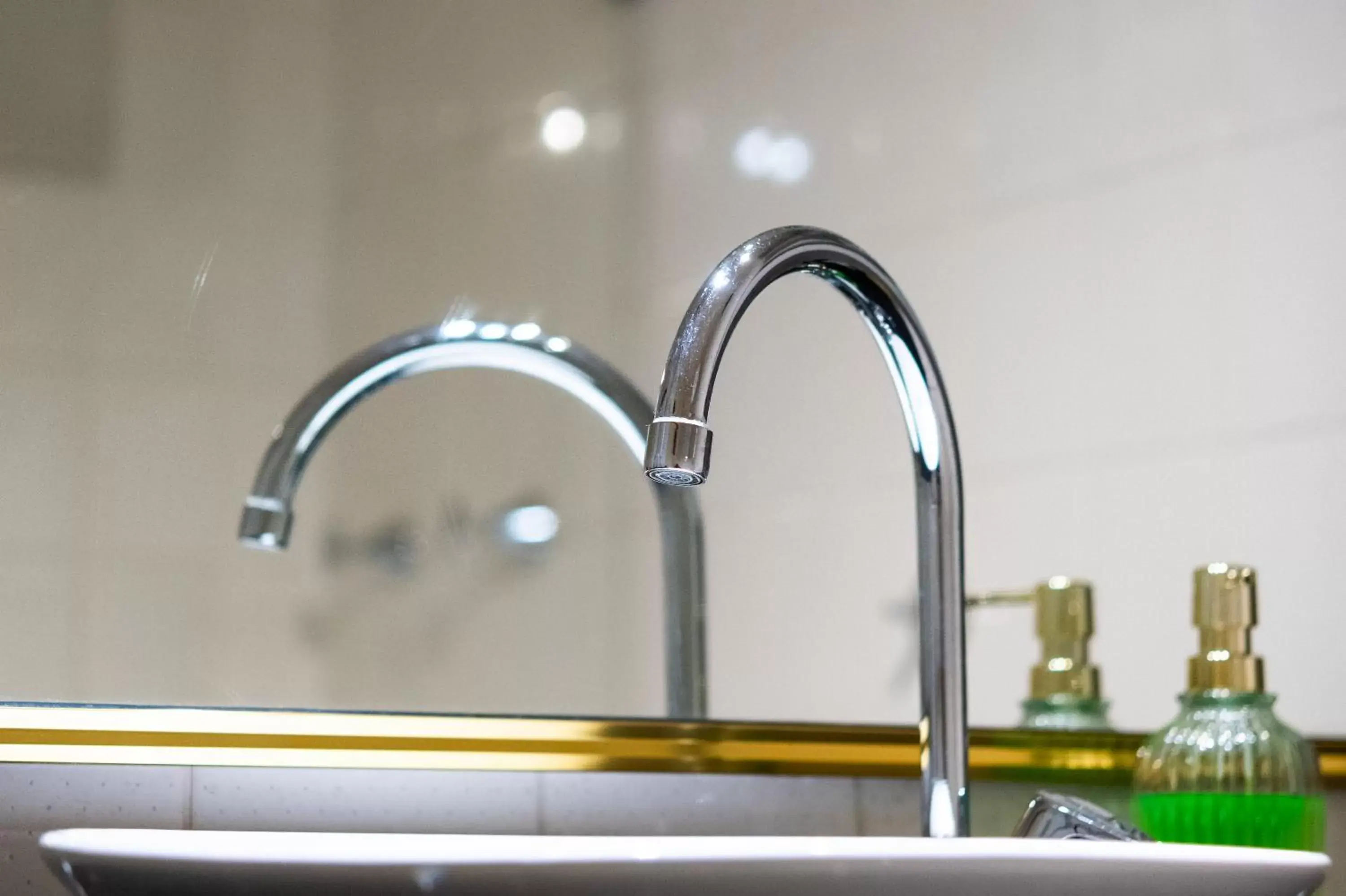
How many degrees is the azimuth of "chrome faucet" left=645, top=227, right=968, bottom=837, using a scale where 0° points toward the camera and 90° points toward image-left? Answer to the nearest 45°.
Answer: approximately 45°
